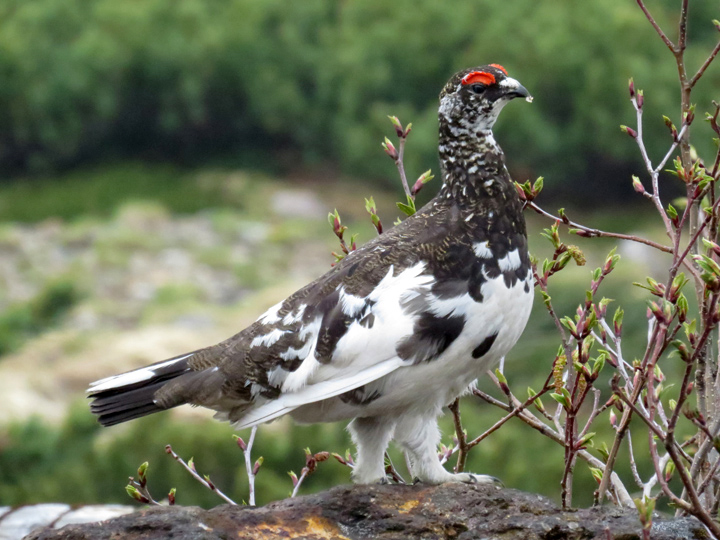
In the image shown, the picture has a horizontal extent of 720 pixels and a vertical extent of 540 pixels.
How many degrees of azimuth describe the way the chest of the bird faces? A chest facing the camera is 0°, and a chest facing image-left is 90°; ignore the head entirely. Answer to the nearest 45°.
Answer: approximately 270°

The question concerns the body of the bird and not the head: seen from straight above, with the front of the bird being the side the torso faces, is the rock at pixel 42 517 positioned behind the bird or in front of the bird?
behind
